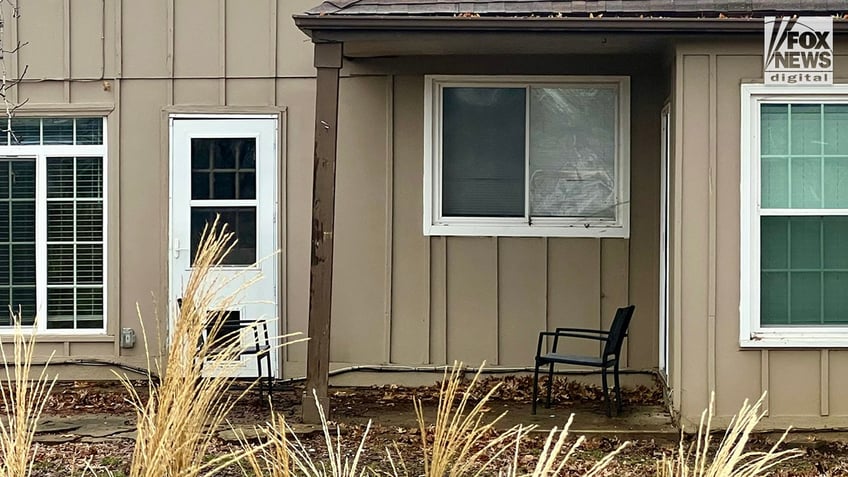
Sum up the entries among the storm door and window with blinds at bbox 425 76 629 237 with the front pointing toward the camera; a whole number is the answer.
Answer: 2

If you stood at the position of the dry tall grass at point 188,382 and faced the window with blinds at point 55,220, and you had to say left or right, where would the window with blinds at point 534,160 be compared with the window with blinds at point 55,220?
right

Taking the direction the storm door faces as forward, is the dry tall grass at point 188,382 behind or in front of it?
in front

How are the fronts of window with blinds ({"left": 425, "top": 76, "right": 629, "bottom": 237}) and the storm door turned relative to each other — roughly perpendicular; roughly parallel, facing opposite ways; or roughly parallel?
roughly parallel

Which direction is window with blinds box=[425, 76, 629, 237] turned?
toward the camera

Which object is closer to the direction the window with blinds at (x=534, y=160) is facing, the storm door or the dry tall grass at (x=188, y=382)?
the dry tall grass

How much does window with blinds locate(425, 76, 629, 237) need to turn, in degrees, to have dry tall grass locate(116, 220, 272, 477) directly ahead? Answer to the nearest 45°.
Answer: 0° — it already faces it

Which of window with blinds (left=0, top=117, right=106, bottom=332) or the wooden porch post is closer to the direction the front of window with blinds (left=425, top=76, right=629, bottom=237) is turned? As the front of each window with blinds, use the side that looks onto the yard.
the wooden porch post

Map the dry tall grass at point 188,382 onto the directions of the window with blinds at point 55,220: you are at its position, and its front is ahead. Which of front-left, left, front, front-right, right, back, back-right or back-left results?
front

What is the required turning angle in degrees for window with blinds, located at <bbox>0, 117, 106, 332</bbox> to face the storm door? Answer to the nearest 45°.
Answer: approximately 45° to its left

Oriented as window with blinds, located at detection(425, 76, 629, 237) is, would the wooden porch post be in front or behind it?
in front
